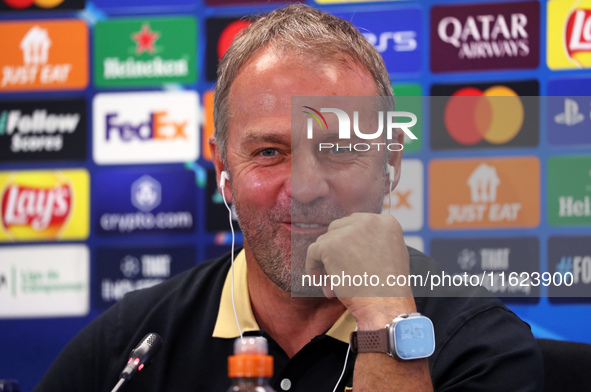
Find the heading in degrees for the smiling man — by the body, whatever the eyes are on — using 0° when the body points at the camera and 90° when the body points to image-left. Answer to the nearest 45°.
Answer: approximately 0°
